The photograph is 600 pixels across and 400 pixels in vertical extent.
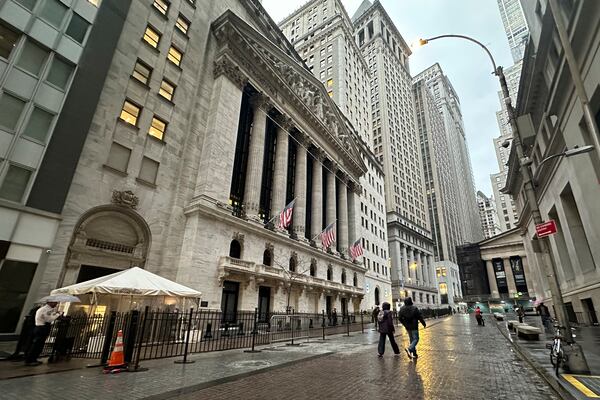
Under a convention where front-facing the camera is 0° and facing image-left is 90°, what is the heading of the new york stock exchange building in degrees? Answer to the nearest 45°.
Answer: approximately 315°

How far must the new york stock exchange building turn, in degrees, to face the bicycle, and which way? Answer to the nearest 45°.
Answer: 0° — it already faces it

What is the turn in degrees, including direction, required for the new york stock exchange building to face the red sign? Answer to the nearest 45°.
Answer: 0° — it already faces it
